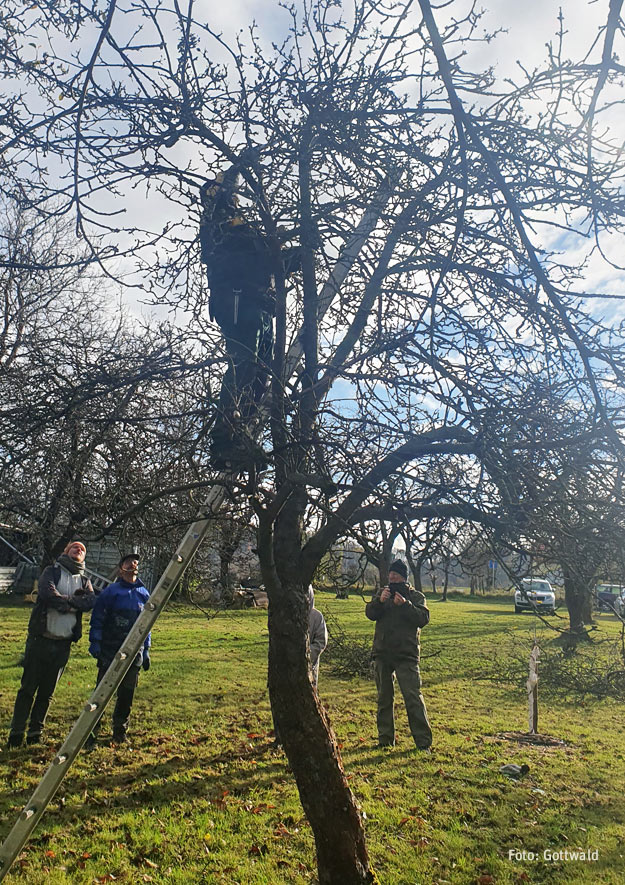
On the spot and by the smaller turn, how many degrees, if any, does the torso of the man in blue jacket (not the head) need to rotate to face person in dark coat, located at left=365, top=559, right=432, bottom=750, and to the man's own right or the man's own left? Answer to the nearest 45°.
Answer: approximately 45° to the man's own left

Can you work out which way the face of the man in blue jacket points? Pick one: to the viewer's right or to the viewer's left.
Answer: to the viewer's right

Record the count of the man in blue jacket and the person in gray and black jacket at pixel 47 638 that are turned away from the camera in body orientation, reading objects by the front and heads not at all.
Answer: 0

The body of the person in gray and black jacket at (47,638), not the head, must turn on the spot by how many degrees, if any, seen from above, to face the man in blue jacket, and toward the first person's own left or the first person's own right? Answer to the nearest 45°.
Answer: approximately 45° to the first person's own left

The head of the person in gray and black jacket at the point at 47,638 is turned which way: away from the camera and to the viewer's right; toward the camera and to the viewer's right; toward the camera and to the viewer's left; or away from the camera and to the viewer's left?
toward the camera and to the viewer's right

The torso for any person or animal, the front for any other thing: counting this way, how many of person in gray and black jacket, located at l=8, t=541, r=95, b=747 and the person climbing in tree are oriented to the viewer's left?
0

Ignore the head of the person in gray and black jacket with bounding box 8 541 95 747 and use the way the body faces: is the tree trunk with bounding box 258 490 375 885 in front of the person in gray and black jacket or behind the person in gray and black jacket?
in front

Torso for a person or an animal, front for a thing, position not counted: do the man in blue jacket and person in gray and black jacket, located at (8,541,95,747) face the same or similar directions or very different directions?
same or similar directions

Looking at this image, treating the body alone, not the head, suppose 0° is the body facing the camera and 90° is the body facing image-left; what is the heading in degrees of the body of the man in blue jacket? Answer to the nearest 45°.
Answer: approximately 315°

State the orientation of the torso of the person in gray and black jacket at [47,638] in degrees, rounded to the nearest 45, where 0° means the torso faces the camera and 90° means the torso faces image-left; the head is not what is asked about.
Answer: approximately 315°
